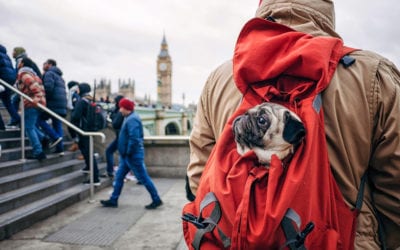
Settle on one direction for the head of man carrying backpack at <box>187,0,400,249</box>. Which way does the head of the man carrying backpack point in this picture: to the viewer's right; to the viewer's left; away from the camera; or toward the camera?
away from the camera

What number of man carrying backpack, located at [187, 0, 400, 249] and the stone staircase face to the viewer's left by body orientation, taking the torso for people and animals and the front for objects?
0

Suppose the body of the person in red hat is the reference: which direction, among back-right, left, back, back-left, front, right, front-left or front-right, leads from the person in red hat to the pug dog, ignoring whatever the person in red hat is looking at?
left

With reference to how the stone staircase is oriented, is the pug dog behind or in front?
in front

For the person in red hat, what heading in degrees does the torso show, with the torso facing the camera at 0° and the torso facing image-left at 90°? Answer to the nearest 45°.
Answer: approximately 90°

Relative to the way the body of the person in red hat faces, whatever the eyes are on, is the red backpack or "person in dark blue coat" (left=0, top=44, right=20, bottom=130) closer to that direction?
the person in dark blue coat

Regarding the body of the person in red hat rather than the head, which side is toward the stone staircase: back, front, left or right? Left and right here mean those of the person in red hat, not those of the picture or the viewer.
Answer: front

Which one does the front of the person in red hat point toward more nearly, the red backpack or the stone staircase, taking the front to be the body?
the stone staircase

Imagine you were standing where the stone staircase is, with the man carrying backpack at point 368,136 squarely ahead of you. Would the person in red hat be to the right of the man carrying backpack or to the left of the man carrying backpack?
left

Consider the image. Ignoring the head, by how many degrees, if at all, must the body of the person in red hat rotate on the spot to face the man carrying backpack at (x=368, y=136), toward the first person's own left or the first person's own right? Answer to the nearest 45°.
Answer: approximately 90° to the first person's own left

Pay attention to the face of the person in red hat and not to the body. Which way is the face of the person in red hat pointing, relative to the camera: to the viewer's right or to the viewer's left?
to the viewer's left

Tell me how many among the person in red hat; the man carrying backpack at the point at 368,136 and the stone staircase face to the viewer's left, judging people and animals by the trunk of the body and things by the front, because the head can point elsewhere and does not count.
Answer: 1

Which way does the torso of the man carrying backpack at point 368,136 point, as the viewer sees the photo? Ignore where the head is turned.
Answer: away from the camera

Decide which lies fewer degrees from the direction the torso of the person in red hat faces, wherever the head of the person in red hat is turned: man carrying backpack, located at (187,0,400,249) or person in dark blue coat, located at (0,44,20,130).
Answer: the person in dark blue coat

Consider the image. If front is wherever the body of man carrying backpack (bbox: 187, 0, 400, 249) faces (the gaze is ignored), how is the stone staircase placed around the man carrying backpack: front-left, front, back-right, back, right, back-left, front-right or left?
front-left

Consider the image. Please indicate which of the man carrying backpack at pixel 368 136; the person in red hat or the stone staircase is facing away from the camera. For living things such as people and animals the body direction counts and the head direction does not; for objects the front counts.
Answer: the man carrying backpack
